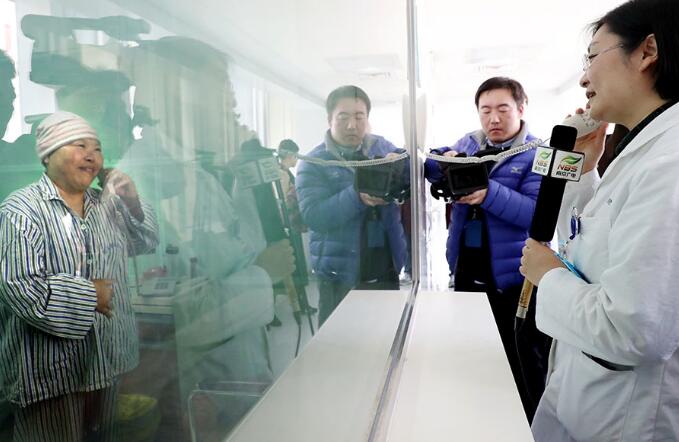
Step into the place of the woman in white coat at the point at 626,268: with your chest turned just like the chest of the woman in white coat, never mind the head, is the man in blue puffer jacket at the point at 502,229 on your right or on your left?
on your right

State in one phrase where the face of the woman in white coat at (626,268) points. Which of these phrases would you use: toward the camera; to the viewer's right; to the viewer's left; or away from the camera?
to the viewer's left

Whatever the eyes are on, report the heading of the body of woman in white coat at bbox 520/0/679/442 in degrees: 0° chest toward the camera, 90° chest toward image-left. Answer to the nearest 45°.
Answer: approximately 90°
